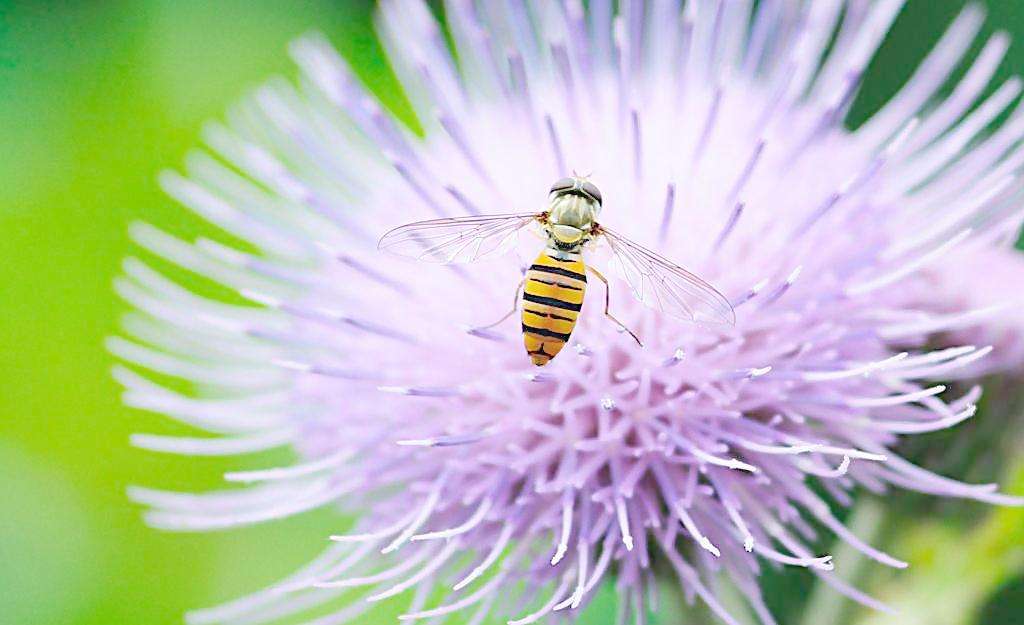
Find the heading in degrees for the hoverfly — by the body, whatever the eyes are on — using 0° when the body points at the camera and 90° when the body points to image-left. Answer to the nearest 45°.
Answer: approximately 180°
